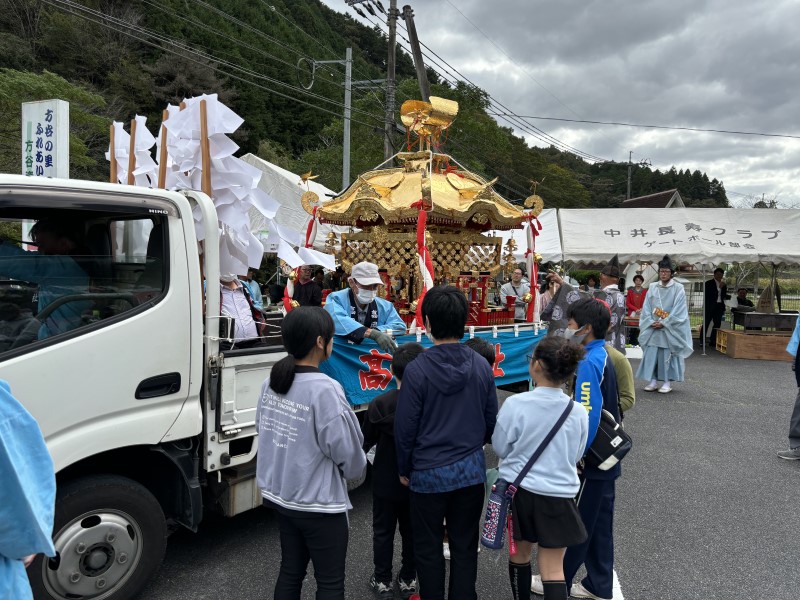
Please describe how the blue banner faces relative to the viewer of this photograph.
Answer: facing the viewer

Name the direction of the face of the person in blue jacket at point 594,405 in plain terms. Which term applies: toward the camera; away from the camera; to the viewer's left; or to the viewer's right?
to the viewer's left

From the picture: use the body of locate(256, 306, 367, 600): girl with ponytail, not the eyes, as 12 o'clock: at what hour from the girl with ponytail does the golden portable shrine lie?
The golden portable shrine is roughly at 11 o'clock from the girl with ponytail.

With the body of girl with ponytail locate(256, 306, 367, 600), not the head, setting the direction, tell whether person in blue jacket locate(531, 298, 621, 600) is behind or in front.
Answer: in front

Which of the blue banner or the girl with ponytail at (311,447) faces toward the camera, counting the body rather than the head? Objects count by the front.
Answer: the blue banner

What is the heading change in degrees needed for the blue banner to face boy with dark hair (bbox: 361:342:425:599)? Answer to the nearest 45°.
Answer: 0° — it already faces them

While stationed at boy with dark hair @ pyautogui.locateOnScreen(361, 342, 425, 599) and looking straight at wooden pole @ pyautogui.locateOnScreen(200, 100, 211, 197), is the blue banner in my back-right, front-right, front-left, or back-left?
front-right

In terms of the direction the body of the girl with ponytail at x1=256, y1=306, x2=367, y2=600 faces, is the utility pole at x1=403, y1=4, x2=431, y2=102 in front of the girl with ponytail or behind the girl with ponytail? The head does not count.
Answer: in front

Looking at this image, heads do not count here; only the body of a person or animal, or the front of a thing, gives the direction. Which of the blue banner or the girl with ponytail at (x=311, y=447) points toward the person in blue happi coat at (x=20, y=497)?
the blue banner

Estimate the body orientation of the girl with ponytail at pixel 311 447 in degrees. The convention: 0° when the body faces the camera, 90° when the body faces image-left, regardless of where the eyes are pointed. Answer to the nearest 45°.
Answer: approximately 225°

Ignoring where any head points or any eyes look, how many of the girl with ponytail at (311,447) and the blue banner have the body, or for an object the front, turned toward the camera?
1

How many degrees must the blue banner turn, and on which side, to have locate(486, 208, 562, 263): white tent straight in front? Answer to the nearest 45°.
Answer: approximately 180°

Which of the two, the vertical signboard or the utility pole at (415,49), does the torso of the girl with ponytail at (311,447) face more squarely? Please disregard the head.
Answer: the utility pole
